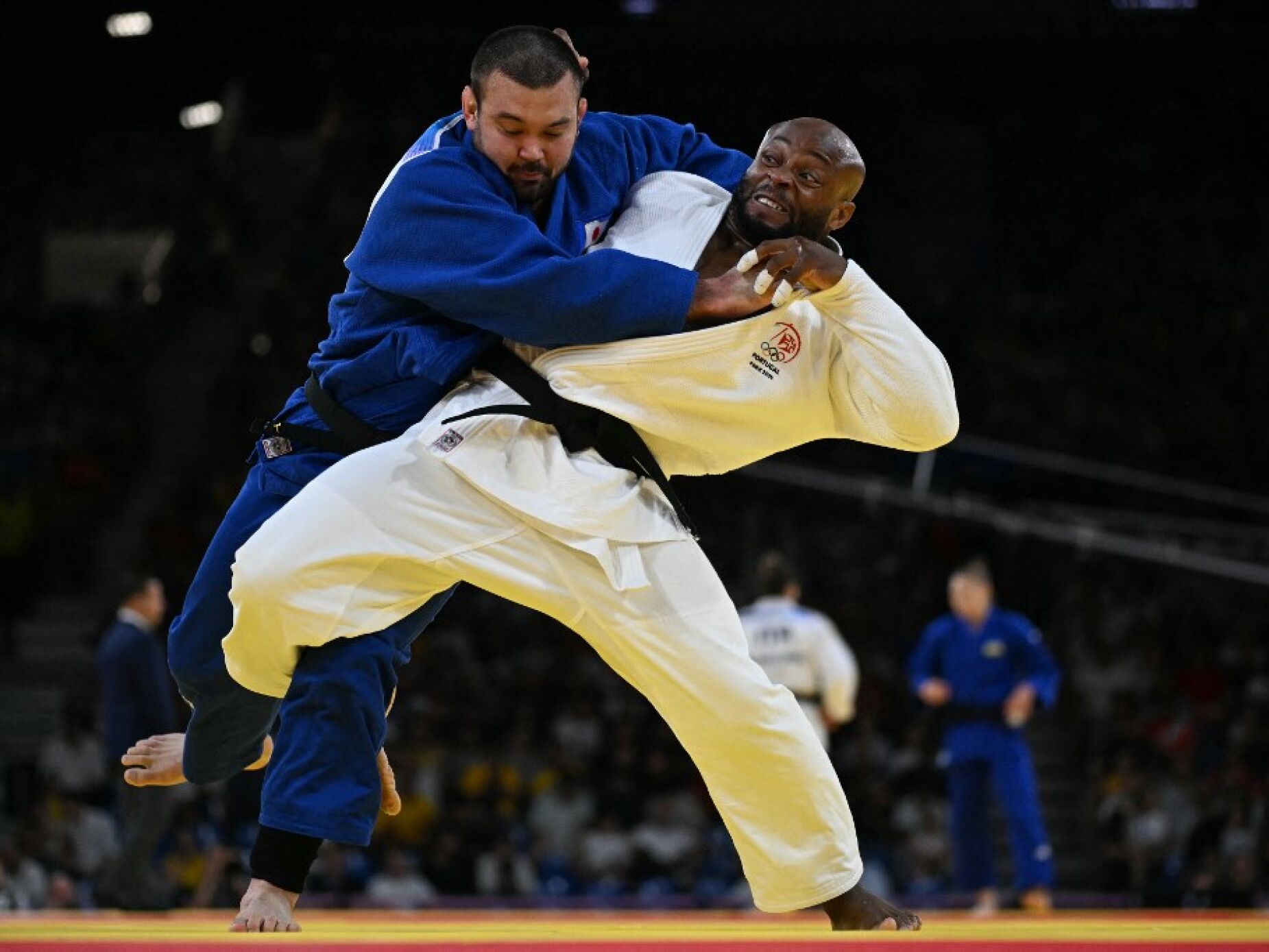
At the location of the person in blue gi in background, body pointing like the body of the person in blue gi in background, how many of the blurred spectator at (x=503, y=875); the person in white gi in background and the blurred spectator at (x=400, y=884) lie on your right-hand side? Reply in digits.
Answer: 3

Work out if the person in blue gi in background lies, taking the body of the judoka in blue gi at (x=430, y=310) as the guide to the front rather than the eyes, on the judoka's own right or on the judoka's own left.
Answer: on the judoka's own left

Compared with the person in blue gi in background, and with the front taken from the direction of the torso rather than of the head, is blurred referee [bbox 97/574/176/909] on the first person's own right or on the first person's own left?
on the first person's own right

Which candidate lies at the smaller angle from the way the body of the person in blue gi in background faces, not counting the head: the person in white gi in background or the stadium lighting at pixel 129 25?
the person in white gi in background

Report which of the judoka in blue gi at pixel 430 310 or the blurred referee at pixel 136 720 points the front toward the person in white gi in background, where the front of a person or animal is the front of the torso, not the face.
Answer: the blurred referee

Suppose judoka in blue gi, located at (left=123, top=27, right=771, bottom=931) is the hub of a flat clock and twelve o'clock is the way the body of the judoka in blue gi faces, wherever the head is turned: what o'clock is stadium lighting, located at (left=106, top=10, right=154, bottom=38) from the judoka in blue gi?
The stadium lighting is roughly at 7 o'clock from the judoka in blue gi.

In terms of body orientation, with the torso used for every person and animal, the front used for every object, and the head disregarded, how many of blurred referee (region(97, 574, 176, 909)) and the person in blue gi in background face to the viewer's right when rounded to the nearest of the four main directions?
1

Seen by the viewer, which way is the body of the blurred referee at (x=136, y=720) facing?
to the viewer's right

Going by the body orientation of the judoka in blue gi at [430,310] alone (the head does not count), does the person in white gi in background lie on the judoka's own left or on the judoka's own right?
on the judoka's own left

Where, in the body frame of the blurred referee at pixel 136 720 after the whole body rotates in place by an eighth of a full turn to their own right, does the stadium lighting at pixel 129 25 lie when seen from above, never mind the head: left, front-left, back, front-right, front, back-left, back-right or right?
back-left

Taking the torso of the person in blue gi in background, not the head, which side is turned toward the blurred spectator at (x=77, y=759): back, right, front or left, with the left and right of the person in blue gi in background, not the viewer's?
right

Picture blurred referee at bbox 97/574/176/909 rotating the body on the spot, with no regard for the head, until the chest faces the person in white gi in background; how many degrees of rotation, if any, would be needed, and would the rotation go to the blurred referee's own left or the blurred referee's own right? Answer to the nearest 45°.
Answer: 0° — they already face them

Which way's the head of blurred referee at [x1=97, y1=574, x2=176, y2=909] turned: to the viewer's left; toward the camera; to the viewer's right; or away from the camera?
to the viewer's right

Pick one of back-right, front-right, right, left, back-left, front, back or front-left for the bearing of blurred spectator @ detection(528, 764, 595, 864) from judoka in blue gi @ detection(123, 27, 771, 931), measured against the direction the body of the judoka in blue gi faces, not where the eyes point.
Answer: back-left

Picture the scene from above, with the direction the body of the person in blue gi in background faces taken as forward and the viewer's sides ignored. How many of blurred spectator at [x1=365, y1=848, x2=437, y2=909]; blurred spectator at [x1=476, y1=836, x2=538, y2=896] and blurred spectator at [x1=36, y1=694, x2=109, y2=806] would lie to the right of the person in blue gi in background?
3
